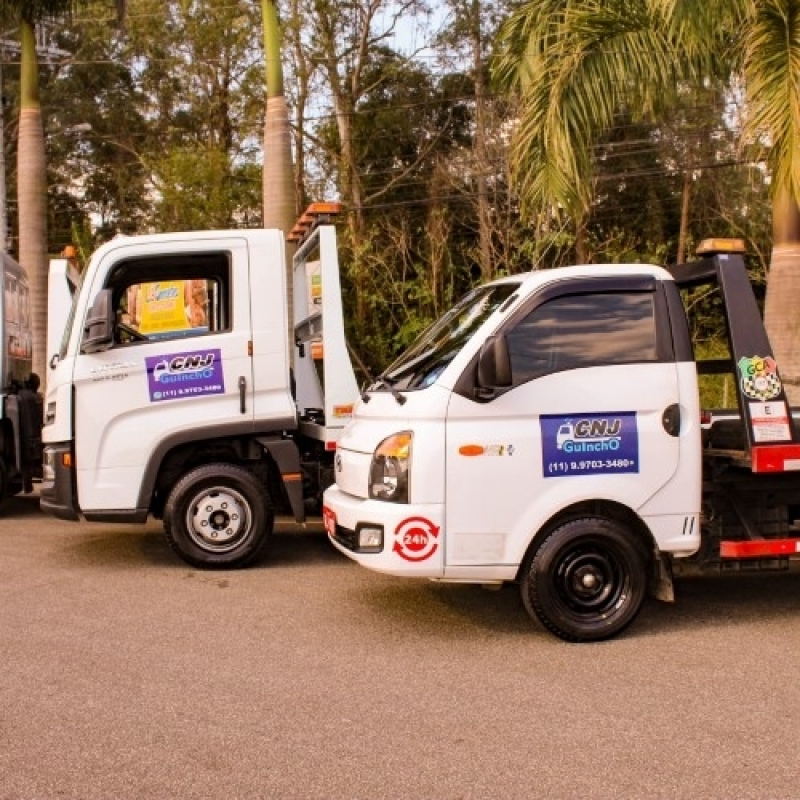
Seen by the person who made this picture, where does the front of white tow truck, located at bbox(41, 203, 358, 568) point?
facing to the left of the viewer

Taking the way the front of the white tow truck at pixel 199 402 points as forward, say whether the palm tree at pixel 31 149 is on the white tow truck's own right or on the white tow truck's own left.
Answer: on the white tow truck's own right

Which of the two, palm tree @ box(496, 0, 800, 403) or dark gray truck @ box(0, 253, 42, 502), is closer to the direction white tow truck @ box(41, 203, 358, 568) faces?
the dark gray truck

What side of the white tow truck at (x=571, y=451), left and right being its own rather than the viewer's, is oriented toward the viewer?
left

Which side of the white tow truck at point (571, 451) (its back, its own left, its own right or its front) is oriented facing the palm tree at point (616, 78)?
right

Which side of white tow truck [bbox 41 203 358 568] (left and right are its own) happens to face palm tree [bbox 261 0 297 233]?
right

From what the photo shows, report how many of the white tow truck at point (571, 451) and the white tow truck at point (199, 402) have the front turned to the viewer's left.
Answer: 2

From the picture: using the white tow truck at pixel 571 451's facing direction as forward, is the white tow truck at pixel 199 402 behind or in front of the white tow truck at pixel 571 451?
in front

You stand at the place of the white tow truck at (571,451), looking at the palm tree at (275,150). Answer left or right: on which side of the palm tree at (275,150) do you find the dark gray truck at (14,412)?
left

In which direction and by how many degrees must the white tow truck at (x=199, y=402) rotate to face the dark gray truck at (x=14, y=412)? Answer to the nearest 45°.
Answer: approximately 45° to its right

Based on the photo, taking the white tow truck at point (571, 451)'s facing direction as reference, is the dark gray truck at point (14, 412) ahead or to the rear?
ahead

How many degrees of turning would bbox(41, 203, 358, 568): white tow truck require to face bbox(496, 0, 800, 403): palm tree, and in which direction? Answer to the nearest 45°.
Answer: approximately 135° to its right
